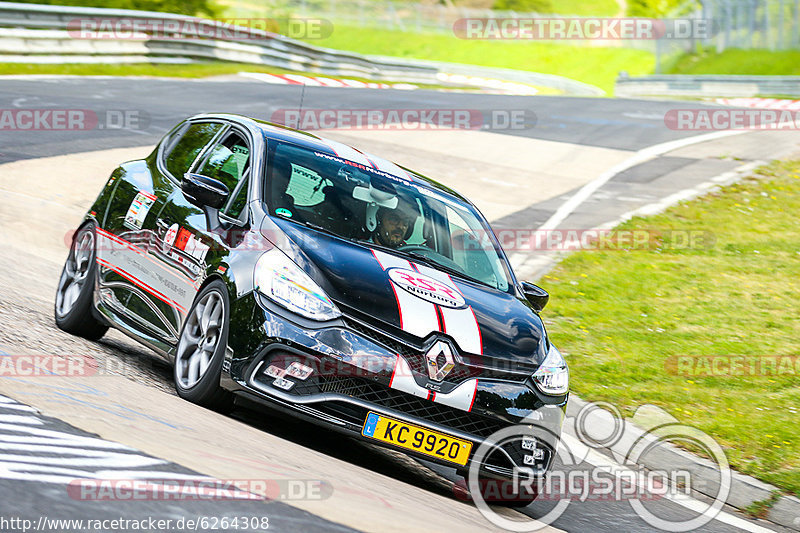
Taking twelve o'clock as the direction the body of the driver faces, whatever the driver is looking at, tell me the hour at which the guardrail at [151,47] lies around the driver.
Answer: The guardrail is roughly at 7 o'clock from the driver.

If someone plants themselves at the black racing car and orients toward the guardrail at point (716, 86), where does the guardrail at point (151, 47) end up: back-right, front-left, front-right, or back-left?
front-left

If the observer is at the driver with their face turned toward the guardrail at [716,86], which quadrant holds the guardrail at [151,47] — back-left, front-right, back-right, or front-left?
front-left

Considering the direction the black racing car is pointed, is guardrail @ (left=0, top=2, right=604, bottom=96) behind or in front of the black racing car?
behind

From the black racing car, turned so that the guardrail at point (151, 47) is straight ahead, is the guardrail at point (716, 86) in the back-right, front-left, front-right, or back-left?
front-right

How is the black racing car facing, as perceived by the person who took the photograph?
facing the viewer and to the right of the viewer

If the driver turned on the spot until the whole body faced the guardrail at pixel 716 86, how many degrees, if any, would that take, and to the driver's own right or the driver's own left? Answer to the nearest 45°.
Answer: approximately 135° to the driver's own left
